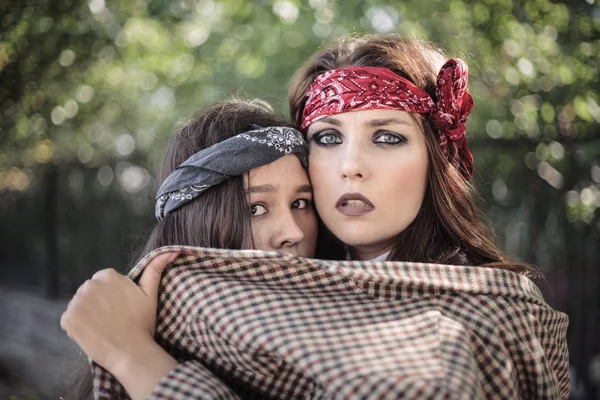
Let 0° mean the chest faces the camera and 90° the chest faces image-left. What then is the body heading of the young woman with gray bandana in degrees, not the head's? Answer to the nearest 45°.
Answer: approximately 315°

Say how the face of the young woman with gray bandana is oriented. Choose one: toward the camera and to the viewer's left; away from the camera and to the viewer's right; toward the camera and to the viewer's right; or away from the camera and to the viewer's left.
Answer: toward the camera and to the viewer's right
